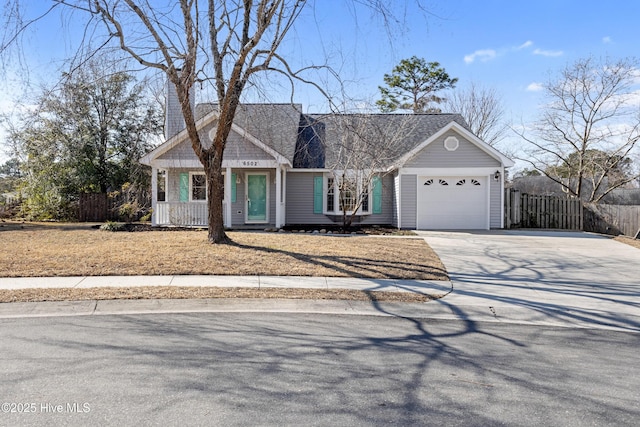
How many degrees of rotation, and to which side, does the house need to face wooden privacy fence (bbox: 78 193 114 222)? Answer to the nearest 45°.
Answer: approximately 135° to its right

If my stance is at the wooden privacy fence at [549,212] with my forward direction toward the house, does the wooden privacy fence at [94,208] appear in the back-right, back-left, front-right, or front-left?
front-right

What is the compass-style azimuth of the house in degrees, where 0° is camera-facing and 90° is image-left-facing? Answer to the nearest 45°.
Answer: approximately 0°

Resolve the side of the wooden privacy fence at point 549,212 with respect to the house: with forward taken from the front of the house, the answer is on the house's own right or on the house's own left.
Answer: on the house's own left

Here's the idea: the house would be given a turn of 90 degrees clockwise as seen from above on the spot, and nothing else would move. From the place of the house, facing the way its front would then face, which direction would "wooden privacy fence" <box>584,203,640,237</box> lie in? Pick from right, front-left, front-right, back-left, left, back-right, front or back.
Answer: back
